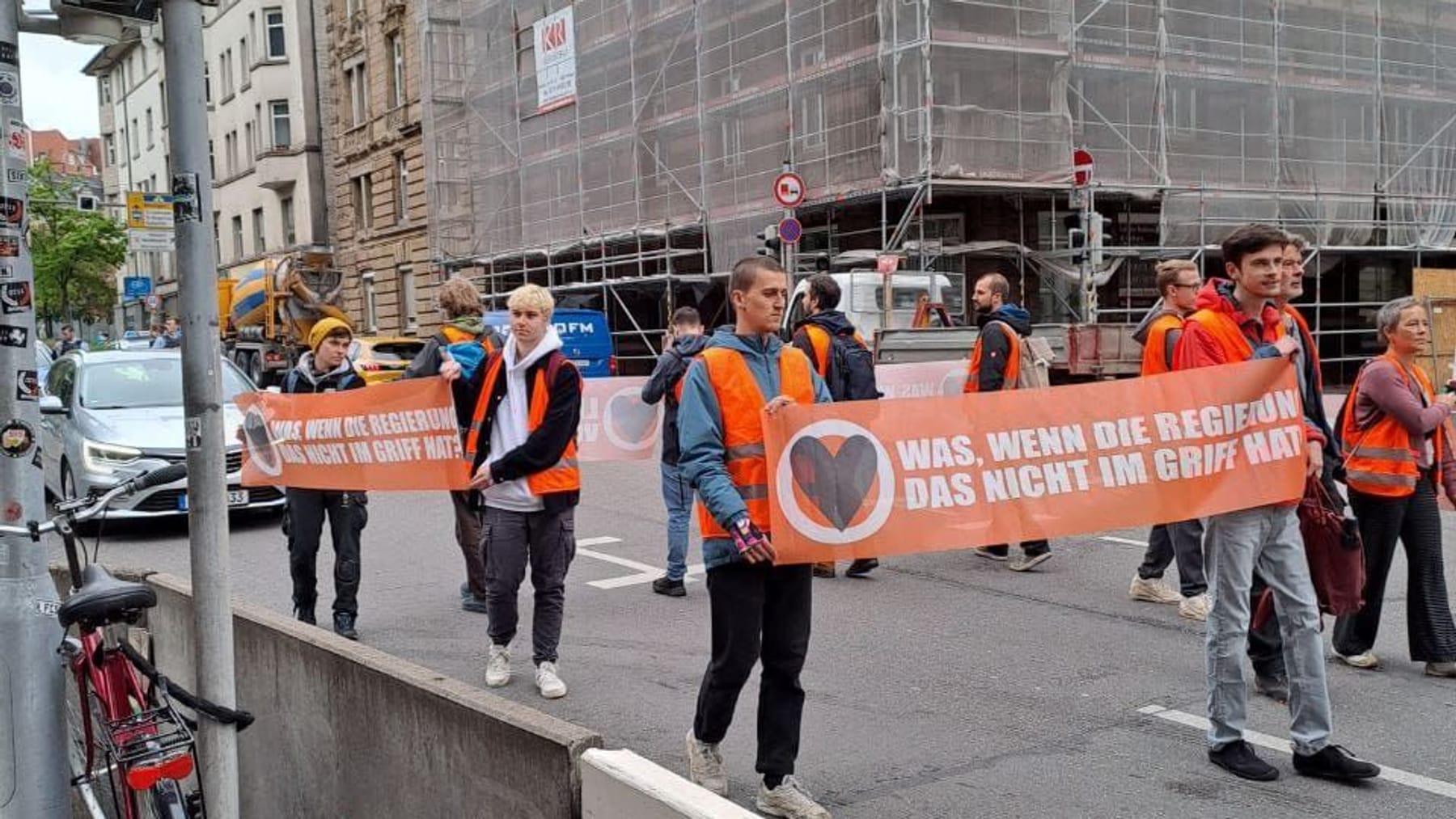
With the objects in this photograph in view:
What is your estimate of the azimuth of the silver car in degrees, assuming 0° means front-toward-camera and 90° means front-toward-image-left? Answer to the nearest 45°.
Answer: approximately 315°

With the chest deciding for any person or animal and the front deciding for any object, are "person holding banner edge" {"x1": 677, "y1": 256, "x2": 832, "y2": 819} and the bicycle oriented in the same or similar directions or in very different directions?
very different directions

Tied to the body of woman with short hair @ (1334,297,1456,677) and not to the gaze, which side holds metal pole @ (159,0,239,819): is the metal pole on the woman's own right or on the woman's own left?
on the woman's own right

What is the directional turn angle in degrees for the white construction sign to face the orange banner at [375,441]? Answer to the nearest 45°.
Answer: approximately 45° to its left
